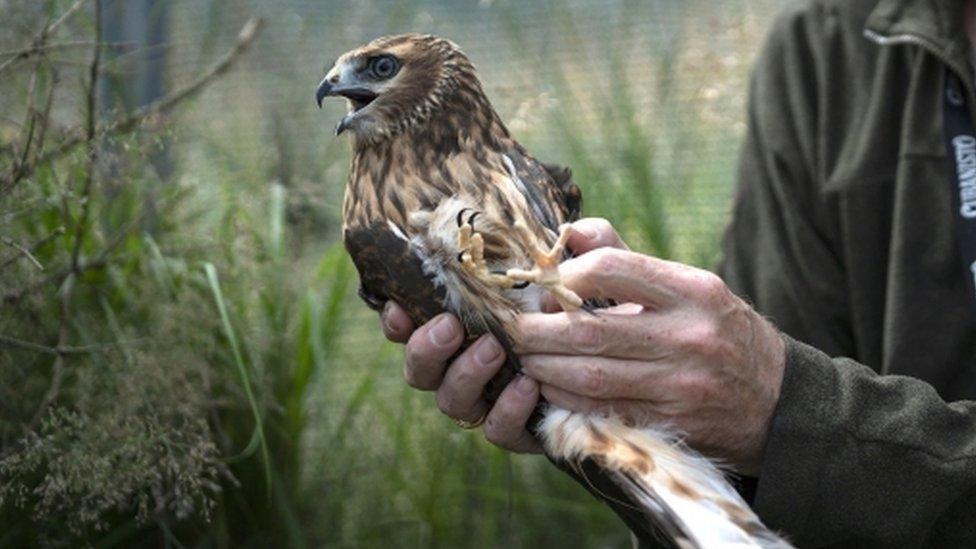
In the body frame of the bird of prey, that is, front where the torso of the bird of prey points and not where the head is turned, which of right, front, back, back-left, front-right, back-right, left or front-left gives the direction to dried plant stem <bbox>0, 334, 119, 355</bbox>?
front-right

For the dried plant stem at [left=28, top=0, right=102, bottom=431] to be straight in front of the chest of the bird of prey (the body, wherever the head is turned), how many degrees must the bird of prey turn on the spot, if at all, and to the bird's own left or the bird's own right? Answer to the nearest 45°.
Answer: approximately 45° to the bird's own right

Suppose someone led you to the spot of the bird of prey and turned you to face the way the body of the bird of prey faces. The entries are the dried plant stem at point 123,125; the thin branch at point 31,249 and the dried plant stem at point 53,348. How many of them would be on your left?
0

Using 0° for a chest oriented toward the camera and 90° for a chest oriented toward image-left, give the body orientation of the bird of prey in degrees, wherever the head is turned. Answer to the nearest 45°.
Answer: approximately 45°

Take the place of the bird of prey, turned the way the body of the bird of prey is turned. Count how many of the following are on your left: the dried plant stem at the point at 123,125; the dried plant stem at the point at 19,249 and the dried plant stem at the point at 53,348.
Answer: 0

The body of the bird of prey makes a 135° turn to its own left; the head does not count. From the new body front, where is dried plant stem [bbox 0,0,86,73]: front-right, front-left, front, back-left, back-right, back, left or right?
back

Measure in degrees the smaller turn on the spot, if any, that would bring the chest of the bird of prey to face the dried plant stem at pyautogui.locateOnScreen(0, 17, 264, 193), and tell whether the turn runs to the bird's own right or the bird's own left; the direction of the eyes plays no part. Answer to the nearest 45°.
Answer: approximately 90° to the bird's own right
